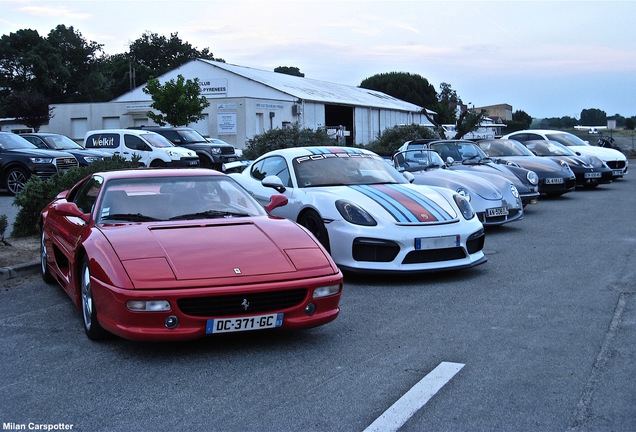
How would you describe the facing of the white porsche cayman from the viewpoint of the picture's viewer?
facing the viewer and to the right of the viewer

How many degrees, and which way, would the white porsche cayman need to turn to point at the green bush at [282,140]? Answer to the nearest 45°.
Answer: approximately 135° to its left

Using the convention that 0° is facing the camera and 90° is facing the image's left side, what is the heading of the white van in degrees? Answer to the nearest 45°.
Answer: approximately 315°

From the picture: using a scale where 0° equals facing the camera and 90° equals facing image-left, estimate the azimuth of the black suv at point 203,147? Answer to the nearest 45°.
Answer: approximately 315°

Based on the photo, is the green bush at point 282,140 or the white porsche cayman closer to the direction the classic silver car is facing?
the white porsche cayman

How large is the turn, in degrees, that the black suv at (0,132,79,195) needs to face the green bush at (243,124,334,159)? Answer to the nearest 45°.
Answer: approximately 45° to its left

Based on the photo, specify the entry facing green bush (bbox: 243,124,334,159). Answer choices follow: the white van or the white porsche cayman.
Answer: the white van

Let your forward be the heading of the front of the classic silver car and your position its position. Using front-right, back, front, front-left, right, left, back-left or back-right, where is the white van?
back

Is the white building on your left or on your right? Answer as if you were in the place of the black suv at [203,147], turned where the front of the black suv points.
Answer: on your left

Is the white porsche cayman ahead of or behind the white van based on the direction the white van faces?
ahead

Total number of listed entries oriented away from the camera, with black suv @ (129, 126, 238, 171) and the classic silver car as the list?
0

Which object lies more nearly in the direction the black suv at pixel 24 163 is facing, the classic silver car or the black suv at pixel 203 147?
the classic silver car

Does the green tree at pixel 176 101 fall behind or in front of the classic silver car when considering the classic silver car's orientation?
behind

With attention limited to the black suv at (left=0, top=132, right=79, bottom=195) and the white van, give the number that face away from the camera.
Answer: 0

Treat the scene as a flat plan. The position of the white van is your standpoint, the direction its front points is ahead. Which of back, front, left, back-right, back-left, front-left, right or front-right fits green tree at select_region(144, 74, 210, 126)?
back-left
